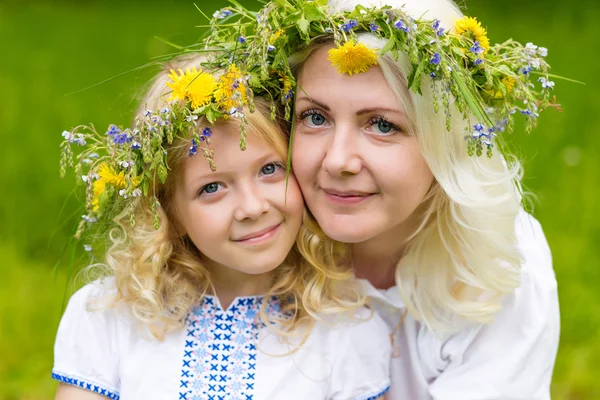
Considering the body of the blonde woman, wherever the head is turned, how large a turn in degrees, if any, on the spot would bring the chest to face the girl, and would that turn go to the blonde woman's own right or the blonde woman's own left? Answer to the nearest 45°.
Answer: approximately 45° to the blonde woman's own right

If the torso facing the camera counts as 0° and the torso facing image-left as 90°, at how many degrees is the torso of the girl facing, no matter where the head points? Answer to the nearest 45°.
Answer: approximately 0°

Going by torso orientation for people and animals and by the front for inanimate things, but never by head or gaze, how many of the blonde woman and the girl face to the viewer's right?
0

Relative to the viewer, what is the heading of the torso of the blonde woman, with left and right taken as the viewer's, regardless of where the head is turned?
facing the viewer and to the left of the viewer

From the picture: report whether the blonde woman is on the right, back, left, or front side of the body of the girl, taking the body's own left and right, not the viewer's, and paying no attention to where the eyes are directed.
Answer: left
